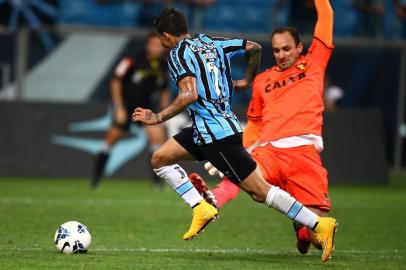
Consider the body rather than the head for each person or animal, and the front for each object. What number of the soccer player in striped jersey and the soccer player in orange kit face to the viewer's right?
0

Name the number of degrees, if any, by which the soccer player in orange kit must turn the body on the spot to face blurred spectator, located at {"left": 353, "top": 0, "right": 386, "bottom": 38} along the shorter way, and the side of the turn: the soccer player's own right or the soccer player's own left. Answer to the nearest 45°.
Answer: approximately 135° to the soccer player's own right

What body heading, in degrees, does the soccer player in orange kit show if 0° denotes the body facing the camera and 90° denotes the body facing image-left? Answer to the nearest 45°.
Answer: approximately 45°

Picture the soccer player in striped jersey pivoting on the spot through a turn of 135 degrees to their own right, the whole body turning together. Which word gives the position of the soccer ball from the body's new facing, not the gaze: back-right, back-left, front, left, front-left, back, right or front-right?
back

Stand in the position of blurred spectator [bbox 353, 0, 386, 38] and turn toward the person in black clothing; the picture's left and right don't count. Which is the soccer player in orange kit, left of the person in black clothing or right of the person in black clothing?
left

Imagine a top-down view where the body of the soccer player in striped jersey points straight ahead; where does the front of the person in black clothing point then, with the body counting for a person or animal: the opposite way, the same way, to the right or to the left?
the opposite way

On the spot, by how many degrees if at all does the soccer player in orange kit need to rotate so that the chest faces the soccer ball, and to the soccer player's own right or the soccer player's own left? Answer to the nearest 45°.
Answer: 0° — they already face it

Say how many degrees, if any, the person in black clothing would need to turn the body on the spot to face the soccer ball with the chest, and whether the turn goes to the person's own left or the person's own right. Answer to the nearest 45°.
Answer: approximately 45° to the person's own right

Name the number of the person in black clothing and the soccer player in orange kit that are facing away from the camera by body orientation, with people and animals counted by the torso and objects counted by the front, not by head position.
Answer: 0

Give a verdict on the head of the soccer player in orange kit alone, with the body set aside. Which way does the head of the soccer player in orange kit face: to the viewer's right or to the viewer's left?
to the viewer's left

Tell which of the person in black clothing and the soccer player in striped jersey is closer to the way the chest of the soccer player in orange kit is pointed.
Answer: the soccer player in striped jersey
